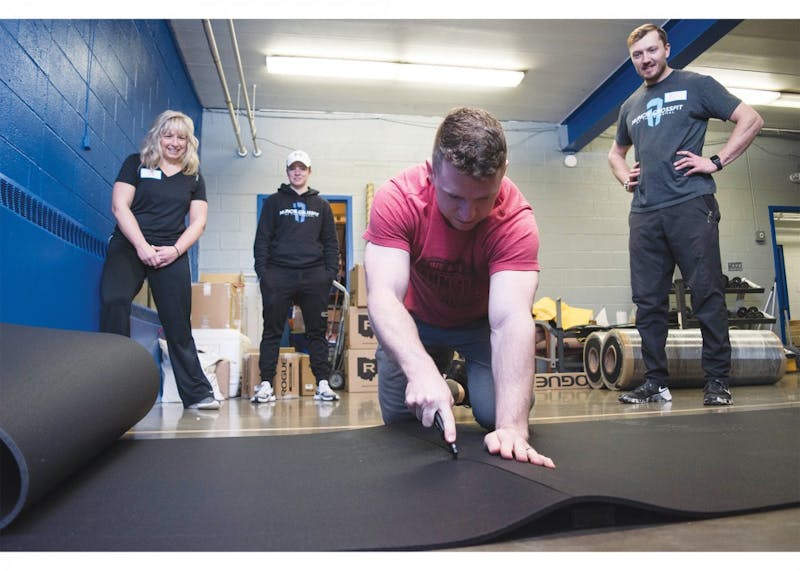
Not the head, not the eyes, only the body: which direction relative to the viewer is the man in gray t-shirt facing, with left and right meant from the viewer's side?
facing the viewer and to the left of the viewer

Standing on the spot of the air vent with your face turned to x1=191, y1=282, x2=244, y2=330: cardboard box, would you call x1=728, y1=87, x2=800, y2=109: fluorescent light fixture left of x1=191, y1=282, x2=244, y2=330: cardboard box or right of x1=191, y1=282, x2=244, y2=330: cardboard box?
right

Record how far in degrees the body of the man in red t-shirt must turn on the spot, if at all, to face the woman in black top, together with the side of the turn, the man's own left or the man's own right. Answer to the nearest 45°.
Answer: approximately 135° to the man's own right

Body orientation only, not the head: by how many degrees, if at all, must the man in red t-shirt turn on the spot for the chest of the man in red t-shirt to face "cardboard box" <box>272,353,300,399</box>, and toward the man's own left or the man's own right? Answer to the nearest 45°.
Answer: approximately 135° to the man's own right

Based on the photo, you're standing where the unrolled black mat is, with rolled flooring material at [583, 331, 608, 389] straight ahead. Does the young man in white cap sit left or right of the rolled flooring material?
left

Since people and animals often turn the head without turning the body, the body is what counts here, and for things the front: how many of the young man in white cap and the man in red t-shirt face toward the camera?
2

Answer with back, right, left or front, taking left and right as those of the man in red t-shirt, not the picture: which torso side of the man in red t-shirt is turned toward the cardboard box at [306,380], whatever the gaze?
back

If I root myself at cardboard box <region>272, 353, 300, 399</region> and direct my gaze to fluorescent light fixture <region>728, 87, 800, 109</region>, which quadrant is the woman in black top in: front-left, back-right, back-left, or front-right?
back-right

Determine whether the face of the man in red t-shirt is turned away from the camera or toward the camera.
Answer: toward the camera

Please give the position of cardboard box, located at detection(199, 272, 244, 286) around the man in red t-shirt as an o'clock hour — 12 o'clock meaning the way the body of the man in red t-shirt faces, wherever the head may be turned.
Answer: The cardboard box is roughly at 5 o'clock from the man in red t-shirt.

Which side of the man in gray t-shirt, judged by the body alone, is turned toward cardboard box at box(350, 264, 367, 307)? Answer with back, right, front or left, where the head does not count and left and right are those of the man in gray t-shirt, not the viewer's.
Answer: right

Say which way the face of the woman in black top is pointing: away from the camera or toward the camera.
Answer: toward the camera

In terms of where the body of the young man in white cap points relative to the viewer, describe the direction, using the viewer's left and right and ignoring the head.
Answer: facing the viewer

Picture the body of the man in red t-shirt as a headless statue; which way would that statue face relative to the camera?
toward the camera
